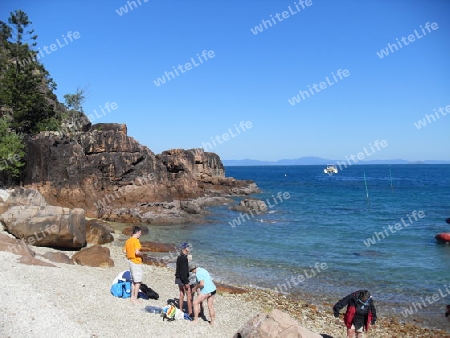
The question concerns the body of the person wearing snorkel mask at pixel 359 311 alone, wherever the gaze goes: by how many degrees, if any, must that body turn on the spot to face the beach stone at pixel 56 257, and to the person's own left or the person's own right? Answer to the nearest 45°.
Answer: approximately 135° to the person's own right

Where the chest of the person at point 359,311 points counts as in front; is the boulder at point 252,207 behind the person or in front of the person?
behind

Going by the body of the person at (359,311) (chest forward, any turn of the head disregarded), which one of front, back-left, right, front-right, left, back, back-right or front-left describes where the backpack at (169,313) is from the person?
right

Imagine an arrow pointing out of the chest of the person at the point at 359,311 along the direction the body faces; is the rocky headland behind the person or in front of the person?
behind

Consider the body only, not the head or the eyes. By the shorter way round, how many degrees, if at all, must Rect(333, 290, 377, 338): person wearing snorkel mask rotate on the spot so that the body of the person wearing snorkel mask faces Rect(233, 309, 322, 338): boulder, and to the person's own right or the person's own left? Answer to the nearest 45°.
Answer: approximately 45° to the person's own right

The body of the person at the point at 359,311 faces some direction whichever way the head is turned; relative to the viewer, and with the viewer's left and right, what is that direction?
facing the viewer

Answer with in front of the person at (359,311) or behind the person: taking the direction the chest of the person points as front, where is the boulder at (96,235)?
behind

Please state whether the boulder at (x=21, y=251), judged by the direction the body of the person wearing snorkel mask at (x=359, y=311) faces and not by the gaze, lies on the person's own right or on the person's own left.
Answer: on the person's own right

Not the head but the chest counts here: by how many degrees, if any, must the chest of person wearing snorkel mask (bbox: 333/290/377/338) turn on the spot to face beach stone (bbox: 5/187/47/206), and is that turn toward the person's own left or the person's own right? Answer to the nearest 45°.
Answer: approximately 135° to the person's own right

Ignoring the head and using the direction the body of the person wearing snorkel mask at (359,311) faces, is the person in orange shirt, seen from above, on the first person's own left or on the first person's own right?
on the first person's own right

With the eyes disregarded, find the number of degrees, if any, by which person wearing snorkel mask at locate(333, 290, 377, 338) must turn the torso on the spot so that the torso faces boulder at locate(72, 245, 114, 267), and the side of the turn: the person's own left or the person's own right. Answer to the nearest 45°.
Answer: approximately 135° to the person's own right

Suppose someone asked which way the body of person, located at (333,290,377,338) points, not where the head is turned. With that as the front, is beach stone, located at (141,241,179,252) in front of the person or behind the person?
behind

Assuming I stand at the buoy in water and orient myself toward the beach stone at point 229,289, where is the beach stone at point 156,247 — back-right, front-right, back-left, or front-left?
front-right

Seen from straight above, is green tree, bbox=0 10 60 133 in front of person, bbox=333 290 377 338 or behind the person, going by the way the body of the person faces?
behind
